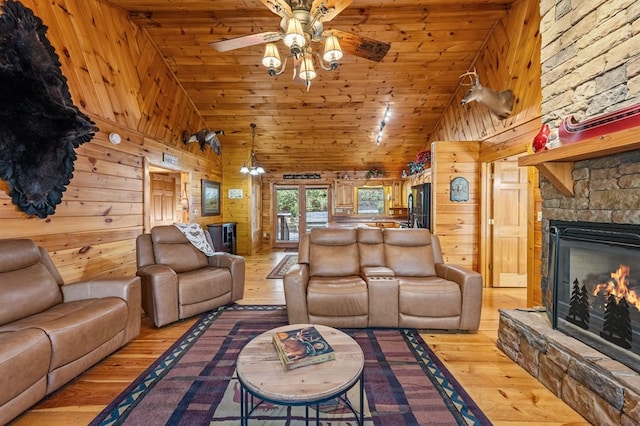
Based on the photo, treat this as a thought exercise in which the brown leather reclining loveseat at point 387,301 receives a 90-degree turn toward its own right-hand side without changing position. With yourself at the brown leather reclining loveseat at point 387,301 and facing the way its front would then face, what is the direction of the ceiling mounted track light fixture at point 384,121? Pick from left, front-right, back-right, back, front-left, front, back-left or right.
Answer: right

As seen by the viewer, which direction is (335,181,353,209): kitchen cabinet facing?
toward the camera

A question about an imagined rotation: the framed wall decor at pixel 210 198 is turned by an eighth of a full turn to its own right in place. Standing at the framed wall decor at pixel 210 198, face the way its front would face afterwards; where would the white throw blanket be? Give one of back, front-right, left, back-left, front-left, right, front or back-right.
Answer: front

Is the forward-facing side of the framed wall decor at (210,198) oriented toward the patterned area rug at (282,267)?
yes

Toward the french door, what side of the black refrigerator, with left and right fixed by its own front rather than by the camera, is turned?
right

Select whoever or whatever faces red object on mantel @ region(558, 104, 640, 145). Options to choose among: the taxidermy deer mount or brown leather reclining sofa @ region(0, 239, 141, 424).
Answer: the brown leather reclining sofa

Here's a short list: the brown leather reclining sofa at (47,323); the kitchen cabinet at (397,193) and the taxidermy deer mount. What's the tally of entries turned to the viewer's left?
1

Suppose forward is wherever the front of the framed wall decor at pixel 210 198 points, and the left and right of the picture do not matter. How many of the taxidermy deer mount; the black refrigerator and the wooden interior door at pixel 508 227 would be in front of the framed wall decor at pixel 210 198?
3

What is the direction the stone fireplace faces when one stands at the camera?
facing the viewer and to the left of the viewer

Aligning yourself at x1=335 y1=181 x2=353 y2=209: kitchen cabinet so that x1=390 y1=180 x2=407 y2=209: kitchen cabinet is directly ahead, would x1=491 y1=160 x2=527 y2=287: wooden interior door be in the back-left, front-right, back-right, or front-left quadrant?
front-right

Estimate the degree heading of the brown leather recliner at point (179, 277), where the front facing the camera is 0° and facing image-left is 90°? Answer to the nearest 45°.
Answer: approximately 315°

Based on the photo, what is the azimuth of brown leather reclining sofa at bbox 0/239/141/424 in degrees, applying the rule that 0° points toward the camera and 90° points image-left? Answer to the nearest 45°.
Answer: approximately 315°

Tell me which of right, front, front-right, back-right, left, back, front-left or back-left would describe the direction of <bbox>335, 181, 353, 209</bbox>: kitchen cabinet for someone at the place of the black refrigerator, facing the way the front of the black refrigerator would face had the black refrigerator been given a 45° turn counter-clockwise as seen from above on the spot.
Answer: back-right

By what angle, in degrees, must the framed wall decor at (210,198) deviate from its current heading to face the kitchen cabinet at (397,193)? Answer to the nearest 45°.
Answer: approximately 45° to its left

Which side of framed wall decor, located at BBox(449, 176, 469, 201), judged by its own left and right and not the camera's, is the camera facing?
front

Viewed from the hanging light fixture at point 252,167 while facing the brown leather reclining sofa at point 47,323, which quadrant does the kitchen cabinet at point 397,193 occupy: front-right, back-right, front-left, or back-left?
back-left

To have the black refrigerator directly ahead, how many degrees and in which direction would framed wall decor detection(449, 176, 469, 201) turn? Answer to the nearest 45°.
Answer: approximately 135° to its right

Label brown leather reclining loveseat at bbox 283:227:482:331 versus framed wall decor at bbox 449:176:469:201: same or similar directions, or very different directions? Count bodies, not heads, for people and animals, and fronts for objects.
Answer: same or similar directions
